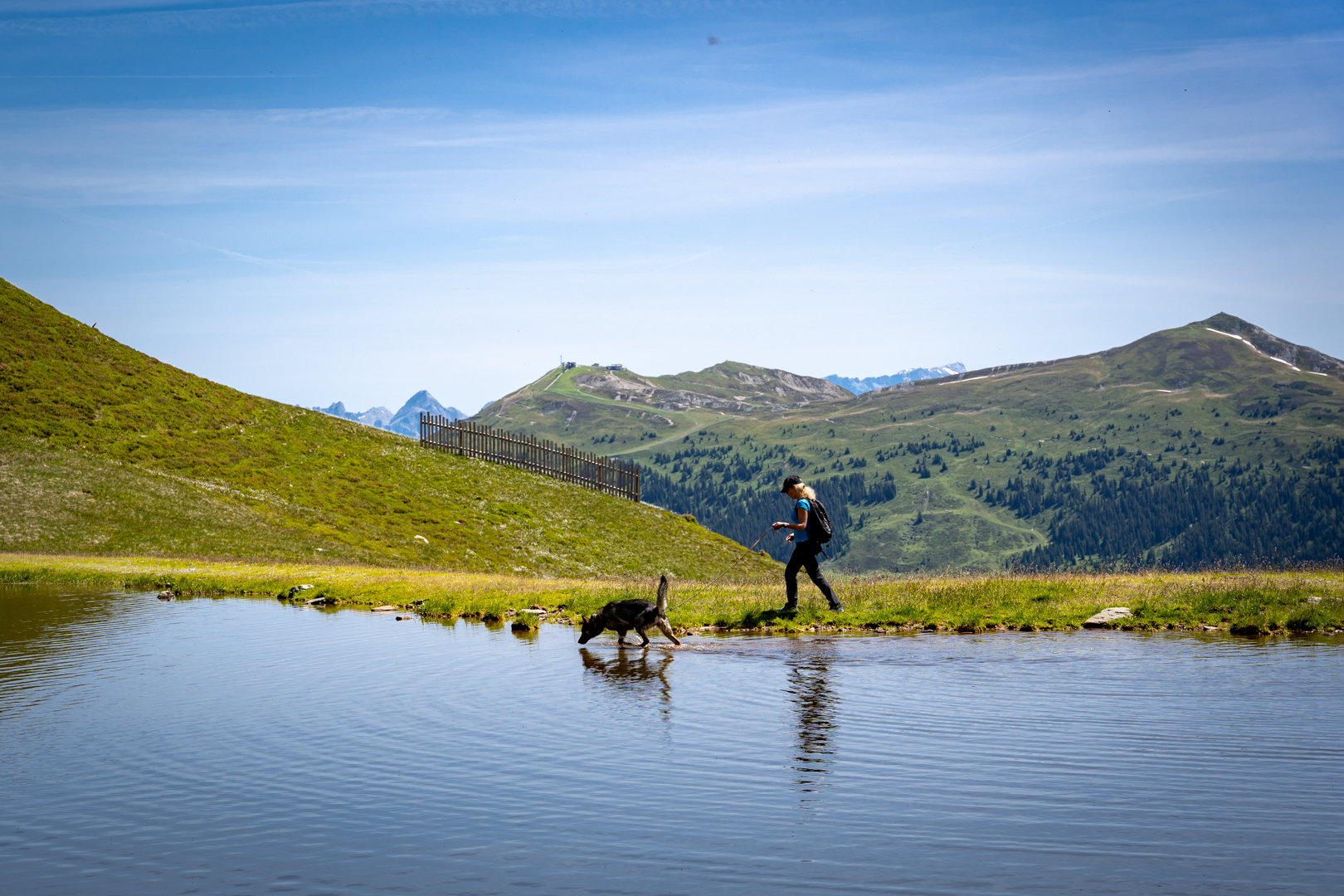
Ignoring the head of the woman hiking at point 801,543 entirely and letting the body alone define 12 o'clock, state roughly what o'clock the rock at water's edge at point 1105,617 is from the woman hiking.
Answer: The rock at water's edge is roughly at 6 o'clock from the woman hiking.

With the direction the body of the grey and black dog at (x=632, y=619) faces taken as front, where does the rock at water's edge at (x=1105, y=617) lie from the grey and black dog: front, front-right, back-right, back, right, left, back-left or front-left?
back

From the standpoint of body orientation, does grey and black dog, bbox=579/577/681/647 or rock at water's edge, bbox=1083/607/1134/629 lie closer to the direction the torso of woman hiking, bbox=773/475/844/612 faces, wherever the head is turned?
the grey and black dog

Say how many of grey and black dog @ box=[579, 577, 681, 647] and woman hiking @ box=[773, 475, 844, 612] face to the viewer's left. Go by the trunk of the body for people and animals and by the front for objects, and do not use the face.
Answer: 2

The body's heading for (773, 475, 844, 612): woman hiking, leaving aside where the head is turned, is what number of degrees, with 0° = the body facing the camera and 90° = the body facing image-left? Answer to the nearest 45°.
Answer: approximately 90°

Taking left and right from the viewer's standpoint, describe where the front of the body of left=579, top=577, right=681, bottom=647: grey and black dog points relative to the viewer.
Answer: facing to the left of the viewer

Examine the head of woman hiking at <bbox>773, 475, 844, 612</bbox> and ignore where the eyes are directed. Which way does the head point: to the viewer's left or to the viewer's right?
to the viewer's left

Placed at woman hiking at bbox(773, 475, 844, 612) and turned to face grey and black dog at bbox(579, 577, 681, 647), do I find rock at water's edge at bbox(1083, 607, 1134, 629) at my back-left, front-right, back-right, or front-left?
back-left
